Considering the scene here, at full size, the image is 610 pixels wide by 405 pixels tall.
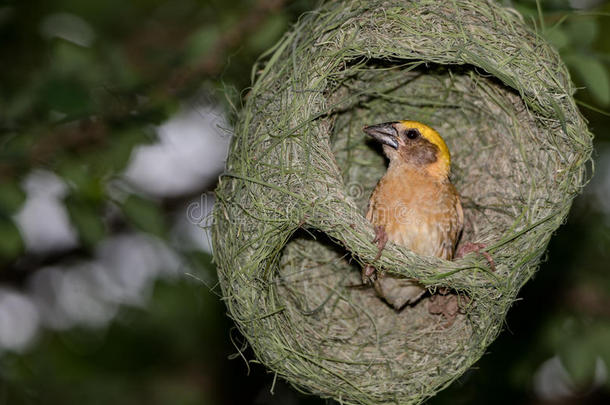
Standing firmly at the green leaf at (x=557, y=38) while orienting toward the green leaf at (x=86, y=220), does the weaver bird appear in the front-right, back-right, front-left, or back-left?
front-left

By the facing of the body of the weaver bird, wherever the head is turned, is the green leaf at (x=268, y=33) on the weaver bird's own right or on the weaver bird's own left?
on the weaver bird's own right

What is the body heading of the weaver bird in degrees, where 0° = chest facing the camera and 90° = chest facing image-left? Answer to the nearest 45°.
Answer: approximately 45°

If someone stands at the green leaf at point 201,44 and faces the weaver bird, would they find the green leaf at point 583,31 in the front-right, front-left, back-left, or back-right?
front-left

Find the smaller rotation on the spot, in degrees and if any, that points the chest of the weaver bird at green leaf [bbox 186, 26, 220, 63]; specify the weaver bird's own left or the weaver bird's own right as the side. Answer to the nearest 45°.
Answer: approximately 135° to the weaver bird's own right

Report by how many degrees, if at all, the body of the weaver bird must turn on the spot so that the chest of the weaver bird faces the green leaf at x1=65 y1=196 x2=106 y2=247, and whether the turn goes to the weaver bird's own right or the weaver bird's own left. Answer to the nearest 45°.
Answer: approximately 135° to the weaver bird's own right
